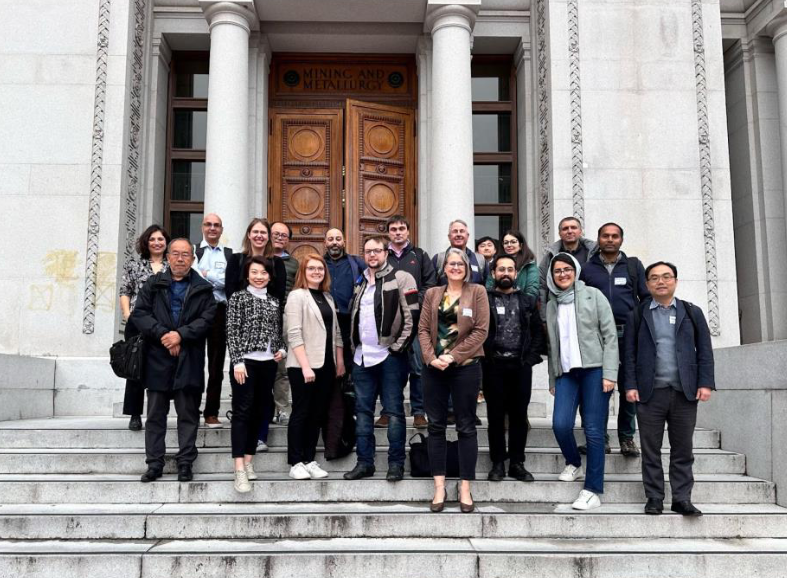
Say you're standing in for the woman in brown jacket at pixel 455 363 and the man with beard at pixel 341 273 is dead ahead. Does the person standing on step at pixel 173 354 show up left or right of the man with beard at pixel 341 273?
left

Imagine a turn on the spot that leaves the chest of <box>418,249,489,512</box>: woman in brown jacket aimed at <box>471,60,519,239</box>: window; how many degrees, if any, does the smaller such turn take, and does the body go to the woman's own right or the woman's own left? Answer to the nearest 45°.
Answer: approximately 180°

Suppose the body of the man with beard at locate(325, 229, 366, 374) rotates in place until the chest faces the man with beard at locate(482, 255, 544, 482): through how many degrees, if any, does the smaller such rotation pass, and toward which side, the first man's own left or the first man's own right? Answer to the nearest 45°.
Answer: approximately 45° to the first man's own left

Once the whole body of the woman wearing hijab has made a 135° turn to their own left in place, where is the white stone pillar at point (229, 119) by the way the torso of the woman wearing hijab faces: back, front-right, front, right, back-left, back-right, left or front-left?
back-left

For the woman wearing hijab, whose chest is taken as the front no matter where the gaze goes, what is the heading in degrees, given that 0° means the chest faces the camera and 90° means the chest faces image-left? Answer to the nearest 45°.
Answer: approximately 45°

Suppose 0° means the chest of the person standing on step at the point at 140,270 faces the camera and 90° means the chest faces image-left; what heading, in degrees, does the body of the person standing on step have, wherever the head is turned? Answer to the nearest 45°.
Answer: approximately 0°

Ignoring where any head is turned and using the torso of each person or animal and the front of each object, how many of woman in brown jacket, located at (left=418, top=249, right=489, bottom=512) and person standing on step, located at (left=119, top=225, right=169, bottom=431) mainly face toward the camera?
2

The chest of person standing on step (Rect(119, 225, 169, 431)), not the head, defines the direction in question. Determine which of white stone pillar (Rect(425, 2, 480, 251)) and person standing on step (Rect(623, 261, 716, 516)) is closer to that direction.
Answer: the person standing on step

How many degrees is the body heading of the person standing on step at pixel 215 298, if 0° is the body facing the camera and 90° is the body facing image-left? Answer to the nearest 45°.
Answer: approximately 0°

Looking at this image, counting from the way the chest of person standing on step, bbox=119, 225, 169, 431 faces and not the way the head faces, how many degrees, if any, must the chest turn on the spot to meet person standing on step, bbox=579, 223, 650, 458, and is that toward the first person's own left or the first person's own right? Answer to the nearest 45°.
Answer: approximately 90° to the first person's own left
